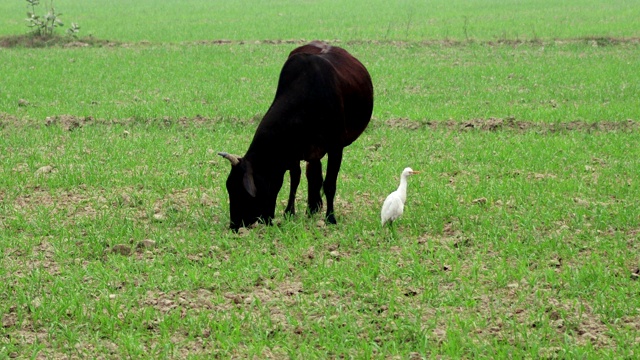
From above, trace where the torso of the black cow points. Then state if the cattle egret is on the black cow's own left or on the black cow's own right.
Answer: on the black cow's own left

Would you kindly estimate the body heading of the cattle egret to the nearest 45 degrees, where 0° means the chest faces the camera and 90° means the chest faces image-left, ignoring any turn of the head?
approximately 270°

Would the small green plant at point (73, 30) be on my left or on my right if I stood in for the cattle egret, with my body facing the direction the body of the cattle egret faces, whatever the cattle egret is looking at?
on my left

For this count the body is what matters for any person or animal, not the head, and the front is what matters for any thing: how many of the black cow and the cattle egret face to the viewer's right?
1

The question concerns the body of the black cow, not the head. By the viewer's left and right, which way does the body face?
facing the viewer and to the left of the viewer

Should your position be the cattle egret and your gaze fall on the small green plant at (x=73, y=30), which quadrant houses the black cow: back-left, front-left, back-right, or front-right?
front-left

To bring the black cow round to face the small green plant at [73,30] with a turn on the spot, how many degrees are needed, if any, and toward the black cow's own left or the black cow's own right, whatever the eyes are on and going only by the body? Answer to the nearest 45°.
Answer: approximately 135° to the black cow's own right

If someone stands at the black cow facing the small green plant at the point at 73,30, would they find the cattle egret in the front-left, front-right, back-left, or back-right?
back-right

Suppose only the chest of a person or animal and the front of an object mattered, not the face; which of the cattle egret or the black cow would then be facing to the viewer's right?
the cattle egret
